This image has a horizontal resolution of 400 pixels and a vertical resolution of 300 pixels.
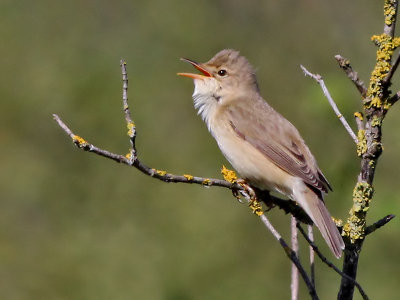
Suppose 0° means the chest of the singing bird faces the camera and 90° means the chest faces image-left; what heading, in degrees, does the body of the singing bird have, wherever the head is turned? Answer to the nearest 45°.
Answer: approximately 90°
